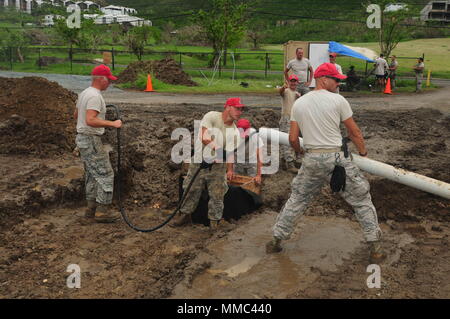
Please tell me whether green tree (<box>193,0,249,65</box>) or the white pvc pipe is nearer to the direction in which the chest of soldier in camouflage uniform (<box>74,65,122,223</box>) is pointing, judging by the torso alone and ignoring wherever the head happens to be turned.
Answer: the white pvc pipe

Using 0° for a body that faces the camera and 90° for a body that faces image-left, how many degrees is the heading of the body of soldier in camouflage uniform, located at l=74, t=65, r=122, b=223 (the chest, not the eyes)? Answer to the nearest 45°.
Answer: approximately 270°

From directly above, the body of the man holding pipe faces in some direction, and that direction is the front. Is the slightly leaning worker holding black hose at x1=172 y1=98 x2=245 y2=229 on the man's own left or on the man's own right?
on the man's own left

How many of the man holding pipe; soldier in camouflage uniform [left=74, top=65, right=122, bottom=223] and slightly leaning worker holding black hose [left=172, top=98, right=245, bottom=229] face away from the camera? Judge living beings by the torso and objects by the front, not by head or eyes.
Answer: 1

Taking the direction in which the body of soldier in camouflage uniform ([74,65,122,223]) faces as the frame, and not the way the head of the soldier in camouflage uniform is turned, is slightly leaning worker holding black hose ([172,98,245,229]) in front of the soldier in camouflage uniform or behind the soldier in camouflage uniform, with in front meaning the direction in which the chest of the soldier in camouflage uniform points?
in front

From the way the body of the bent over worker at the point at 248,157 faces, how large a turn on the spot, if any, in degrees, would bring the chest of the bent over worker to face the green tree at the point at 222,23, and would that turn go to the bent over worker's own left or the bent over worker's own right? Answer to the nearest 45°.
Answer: approximately 135° to the bent over worker's own right

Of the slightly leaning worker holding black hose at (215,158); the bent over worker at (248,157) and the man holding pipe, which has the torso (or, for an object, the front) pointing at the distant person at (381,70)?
the man holding pipe

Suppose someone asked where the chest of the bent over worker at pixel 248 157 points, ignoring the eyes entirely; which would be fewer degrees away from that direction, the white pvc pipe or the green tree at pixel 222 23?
the white pvc pipe

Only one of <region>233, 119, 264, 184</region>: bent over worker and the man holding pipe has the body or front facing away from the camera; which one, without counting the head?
the man holding pipe

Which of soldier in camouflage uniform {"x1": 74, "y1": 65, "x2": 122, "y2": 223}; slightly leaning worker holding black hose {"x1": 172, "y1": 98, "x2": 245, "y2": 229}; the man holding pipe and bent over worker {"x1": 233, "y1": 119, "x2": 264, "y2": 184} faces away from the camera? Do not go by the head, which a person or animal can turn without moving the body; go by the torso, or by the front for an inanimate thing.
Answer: the man holding pipe

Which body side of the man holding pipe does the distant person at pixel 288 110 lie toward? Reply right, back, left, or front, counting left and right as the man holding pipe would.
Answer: front

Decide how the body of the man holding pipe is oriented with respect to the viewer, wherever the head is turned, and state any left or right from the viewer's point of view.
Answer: facing away from the viewer

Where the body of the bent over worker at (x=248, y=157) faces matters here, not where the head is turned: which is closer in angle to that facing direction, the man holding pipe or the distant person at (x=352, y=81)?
the man holding pipe

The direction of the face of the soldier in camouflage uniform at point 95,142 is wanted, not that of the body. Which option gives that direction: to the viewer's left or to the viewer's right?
to the viewer's right
